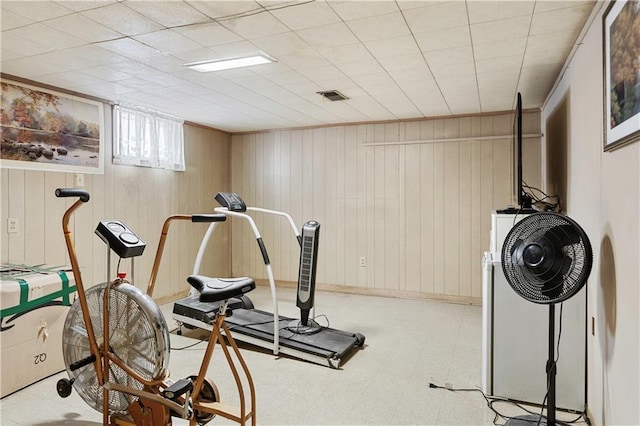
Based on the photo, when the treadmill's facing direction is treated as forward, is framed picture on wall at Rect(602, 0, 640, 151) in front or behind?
behind

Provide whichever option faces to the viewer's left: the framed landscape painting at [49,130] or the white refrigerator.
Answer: the white refrigerator

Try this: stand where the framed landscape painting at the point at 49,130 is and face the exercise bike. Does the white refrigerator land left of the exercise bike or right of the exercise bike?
left

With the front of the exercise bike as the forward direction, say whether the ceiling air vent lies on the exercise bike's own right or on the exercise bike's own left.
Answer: on the exercise bike's own right

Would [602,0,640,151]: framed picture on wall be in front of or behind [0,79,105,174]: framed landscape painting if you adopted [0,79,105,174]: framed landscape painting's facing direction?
in front

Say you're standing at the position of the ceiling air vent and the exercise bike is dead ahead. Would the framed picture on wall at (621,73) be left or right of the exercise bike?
left

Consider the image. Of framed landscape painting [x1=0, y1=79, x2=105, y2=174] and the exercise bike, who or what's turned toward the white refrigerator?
the framed landscape painting

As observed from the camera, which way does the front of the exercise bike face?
facing away from the viewer and to the left of the viewer

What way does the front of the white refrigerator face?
to the viewer's left

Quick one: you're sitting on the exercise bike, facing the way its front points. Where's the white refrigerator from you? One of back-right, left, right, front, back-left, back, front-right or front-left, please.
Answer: back-right

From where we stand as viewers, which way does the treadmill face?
facing away from the viewer and to the left of the viewer

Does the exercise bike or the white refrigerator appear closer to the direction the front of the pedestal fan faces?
the exercise bike

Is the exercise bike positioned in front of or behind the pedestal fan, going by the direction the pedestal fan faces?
in front

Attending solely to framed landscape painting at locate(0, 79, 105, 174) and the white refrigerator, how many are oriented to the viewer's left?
1
